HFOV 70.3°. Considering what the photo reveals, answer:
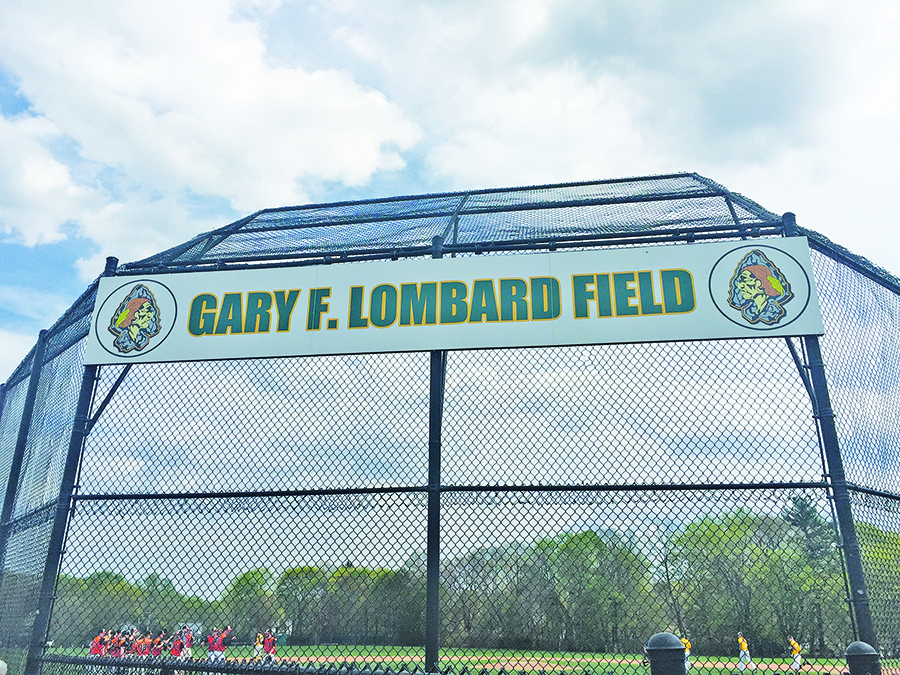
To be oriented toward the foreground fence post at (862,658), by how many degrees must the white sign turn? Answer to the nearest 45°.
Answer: approximately 45° to its left

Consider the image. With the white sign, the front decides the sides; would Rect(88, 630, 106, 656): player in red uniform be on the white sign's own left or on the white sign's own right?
on the white sign's own right

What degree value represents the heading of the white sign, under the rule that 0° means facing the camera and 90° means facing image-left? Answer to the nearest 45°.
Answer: approximately 0°

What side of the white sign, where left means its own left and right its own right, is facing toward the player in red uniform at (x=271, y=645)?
back
